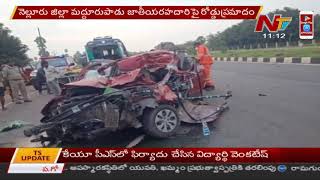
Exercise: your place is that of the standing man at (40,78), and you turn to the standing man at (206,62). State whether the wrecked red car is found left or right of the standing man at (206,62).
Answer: right

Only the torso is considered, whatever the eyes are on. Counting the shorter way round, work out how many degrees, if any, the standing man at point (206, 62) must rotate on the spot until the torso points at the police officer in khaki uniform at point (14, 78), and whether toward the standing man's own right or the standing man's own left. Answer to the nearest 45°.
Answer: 0° — they already face them

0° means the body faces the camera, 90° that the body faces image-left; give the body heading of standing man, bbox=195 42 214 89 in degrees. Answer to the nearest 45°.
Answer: approximately 90°

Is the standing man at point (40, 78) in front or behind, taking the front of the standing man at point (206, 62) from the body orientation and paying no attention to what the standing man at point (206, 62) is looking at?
in front
